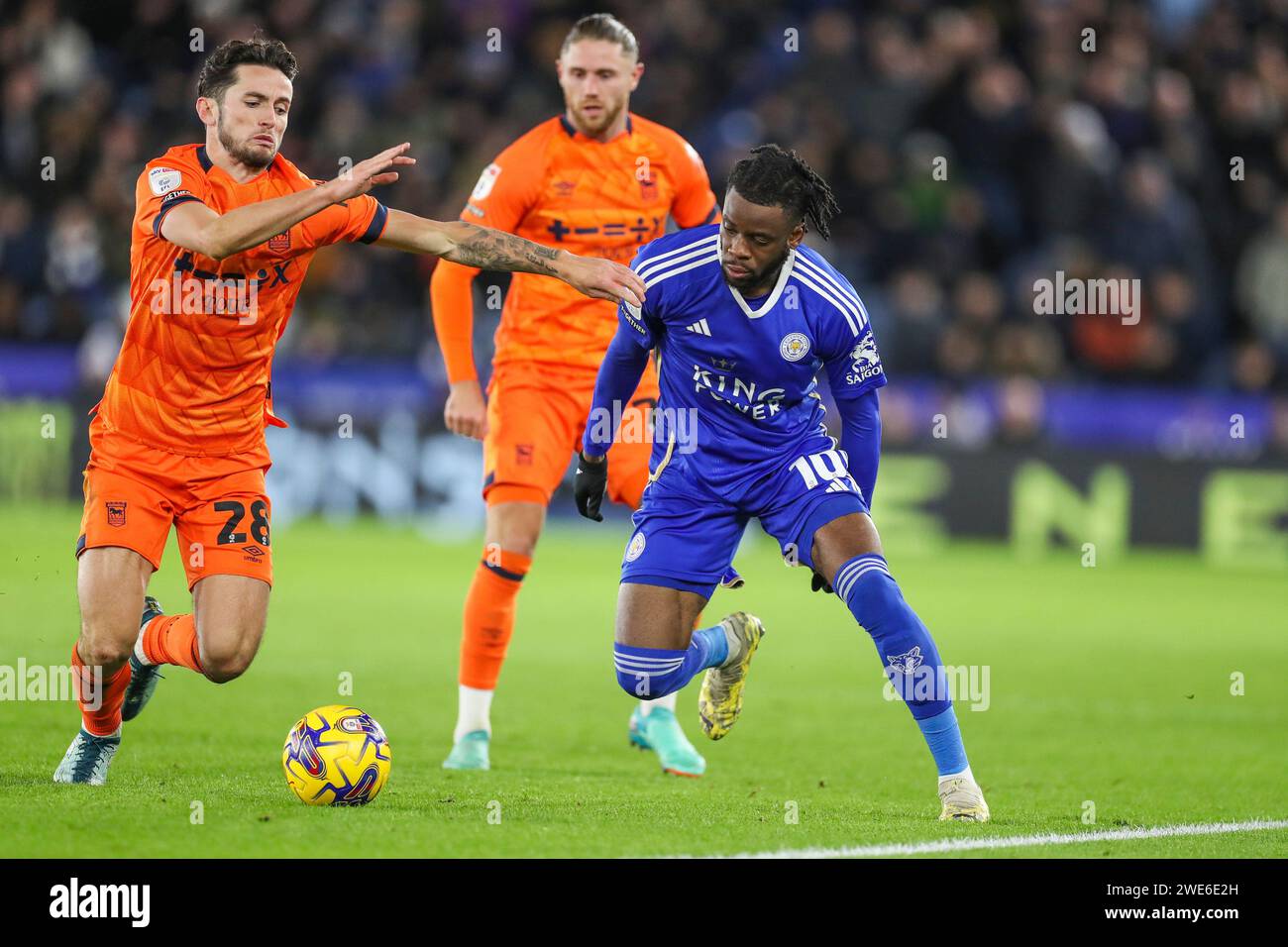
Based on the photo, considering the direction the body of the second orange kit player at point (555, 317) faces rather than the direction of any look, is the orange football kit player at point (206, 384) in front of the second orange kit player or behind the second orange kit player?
in front

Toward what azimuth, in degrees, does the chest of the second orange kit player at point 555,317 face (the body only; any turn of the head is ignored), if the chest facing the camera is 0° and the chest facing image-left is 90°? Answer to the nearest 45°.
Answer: approximately 0°

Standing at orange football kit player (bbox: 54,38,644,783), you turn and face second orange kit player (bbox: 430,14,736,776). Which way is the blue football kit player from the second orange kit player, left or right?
right

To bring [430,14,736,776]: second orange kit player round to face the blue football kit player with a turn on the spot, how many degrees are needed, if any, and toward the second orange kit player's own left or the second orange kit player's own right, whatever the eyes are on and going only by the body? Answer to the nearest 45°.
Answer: approximately 45° to the second orange kit player's own left

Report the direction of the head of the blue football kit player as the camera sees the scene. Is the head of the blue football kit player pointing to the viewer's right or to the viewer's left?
to the viewer's left
